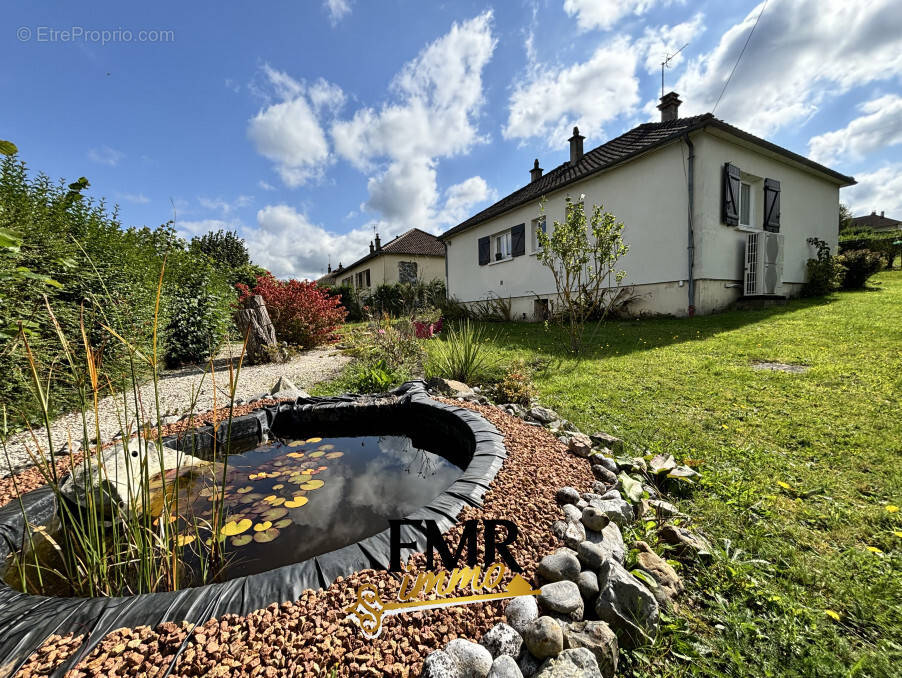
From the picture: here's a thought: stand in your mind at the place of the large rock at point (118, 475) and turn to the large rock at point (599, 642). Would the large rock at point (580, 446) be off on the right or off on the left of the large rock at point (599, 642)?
left

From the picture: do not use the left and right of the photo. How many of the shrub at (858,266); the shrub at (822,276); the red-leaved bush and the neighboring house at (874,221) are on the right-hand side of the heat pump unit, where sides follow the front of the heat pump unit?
1

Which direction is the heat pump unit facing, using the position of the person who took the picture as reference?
facing the viewer and to the right of the viewer

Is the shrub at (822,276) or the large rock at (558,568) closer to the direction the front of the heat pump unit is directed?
the large rock

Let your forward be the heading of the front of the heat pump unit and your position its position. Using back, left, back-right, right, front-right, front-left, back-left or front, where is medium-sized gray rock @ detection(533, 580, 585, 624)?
front-right

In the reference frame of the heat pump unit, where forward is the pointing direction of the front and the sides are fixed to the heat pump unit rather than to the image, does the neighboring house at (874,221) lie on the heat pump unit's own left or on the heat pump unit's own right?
on the heat pump unit's own left

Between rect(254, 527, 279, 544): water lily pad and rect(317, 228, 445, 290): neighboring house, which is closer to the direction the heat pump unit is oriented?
the water lily pad

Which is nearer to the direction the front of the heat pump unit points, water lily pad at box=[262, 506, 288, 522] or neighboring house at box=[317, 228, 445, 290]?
the water lily pad

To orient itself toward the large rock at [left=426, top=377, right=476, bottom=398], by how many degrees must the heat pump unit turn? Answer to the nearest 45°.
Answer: approximately 45° to its right

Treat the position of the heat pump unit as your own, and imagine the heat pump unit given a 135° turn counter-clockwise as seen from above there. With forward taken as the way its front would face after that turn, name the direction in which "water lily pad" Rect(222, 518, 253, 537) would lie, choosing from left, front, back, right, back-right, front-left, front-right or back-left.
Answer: back

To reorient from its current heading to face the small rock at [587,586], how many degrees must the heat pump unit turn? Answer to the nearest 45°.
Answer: approximately 45° to its right

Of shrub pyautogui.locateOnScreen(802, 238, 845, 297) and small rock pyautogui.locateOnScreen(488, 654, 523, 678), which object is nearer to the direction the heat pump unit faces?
the small rock

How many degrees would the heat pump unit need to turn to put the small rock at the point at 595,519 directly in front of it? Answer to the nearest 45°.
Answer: approximately 45° to its right

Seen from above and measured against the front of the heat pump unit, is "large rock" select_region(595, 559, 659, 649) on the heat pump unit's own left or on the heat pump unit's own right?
on the heat pump unit's own right
